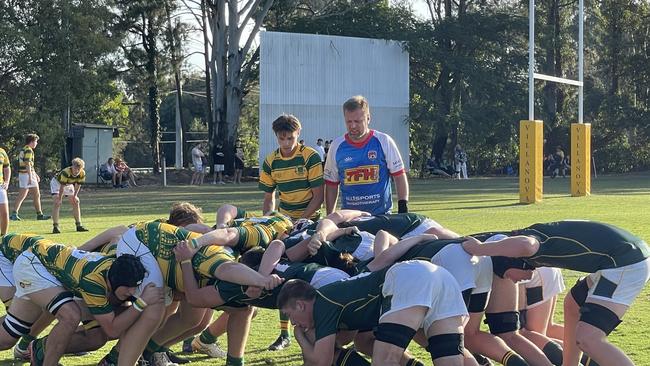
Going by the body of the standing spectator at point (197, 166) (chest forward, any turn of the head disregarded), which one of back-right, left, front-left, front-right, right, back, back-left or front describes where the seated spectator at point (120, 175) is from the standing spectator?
back-right

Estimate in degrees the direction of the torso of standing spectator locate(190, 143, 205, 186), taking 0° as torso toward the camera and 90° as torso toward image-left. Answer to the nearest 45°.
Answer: approximately 315°

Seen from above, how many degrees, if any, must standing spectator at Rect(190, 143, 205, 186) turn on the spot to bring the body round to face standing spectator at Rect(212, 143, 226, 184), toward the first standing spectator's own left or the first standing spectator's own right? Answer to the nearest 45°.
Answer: approximately 90° to the first standing spectator's own left

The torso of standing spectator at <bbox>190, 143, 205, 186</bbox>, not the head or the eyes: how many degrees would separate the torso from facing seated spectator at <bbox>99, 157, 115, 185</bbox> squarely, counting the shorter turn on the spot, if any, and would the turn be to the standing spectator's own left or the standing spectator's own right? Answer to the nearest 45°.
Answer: approximately 135° to the standing spectator's own right

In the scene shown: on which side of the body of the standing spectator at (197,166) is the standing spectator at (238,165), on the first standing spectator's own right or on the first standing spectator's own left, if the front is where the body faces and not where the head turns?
on the first standing spectator's own left

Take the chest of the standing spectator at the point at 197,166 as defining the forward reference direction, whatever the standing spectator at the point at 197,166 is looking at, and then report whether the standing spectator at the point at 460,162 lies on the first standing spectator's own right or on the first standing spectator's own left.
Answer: on the first standing spectator's own left

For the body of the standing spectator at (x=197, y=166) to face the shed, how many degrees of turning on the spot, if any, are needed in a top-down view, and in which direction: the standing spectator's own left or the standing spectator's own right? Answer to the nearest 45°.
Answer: approximately 135° to the standing spectator's own right
